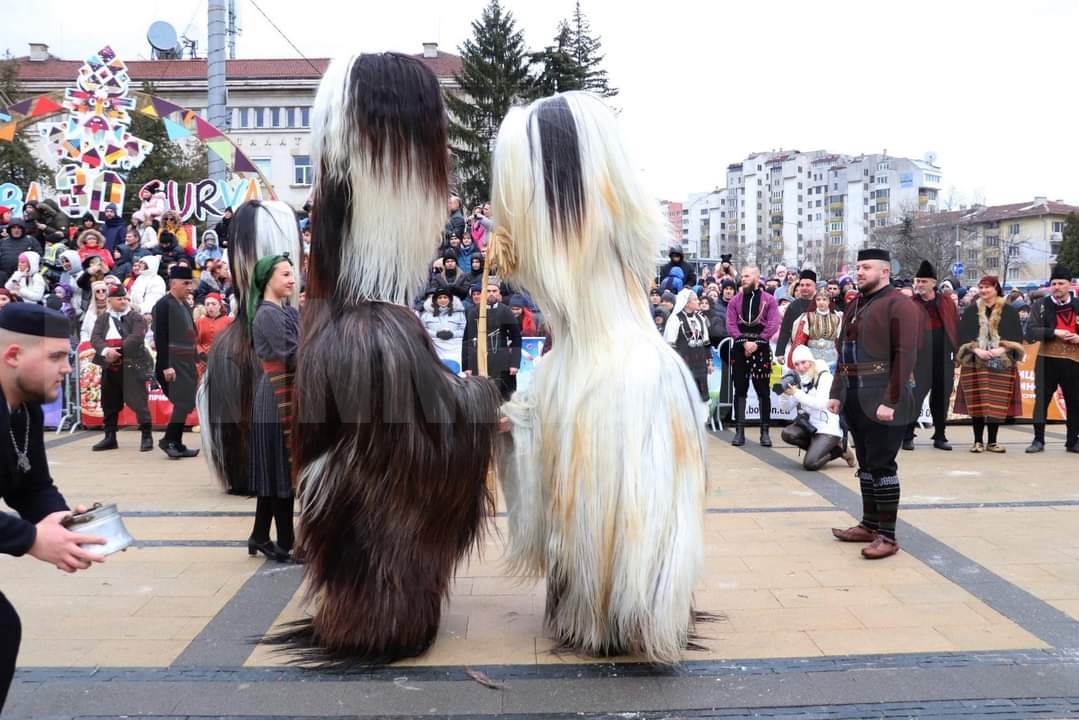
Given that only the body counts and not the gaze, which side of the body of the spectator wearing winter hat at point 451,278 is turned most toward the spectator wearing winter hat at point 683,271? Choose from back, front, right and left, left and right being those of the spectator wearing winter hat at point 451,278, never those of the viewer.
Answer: left

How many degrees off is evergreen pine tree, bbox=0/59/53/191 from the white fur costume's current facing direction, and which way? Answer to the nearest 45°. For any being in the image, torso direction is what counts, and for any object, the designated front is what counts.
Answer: approximately 45° to its right

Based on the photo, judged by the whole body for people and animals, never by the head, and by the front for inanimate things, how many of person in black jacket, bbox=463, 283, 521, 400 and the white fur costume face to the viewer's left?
1

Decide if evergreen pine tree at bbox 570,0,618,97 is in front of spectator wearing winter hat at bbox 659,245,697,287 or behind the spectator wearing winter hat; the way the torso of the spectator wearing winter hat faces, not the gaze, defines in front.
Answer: behind

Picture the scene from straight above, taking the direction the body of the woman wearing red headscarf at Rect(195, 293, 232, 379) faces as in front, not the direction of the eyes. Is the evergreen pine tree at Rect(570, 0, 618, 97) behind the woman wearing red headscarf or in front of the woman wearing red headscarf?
behind

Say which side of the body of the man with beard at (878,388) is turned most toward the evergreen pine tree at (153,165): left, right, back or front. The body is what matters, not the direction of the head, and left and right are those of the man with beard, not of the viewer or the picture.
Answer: right

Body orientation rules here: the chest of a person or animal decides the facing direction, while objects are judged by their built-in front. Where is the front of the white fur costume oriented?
to the viewer's left

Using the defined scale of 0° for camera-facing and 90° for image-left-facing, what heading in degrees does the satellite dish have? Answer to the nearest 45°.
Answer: approximately 45°

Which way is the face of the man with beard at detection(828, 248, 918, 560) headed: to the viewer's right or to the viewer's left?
to the viewer's left

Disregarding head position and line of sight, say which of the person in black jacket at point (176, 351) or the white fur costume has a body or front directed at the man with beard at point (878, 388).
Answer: the person in black jacket
